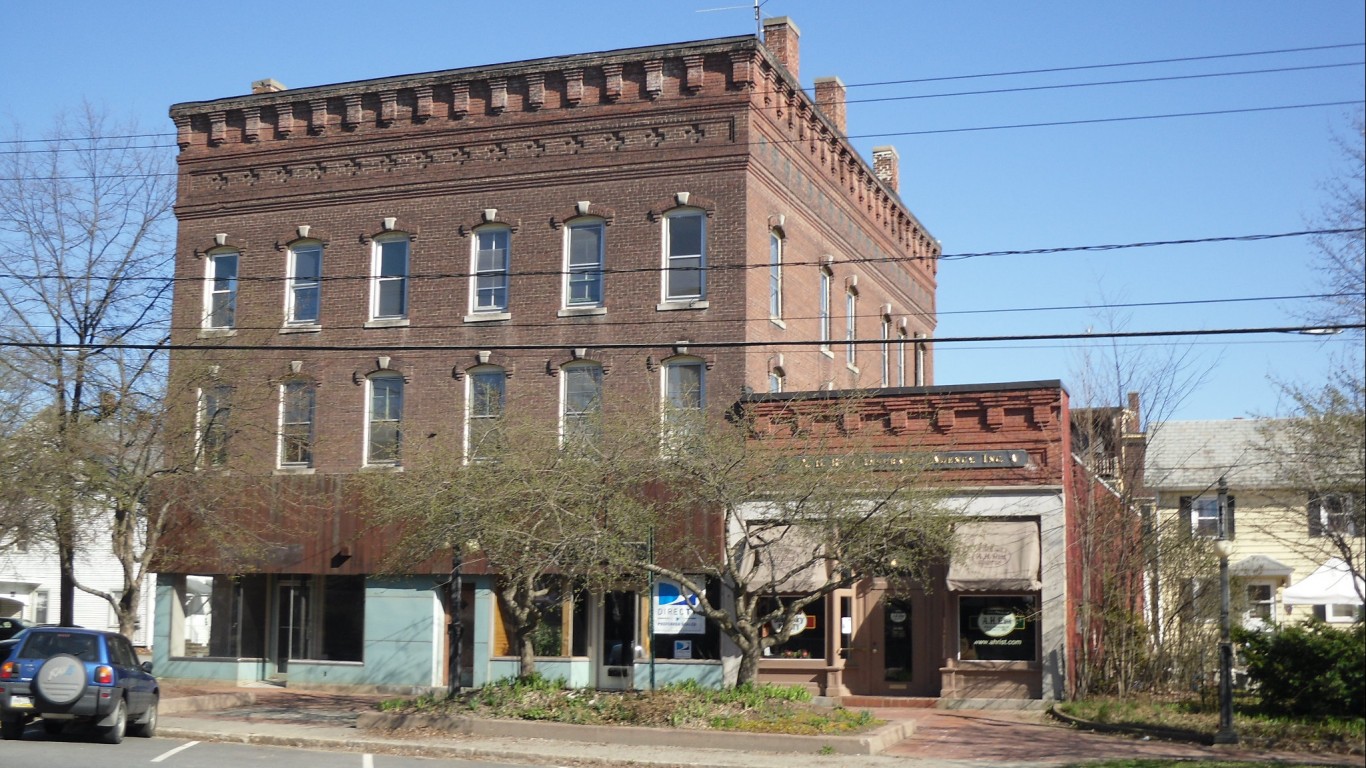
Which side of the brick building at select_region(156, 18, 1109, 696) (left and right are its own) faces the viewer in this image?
front

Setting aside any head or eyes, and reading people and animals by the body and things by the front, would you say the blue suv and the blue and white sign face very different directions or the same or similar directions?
very different directions

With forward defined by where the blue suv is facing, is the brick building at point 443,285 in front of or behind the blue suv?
in front

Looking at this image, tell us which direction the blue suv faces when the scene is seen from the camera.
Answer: facing away from the viewer and to the right of the viewer

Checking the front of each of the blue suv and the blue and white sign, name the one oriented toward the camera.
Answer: the blue and white sign

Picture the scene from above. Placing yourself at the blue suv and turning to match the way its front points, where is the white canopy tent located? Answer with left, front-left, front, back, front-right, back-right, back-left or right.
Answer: front-right

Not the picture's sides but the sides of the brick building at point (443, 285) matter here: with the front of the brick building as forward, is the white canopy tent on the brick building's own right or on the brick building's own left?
on the brick building's own left

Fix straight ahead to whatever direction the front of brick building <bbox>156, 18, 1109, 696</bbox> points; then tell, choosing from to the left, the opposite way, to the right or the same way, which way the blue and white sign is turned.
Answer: the same way

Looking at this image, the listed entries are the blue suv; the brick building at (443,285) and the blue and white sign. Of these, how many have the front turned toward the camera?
2

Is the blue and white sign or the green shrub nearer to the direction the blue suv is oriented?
the blue and white sign

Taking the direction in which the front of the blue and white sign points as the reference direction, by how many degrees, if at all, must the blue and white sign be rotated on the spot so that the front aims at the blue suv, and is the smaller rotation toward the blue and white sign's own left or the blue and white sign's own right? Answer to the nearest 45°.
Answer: approximately 45° to the blue and white sign's own right

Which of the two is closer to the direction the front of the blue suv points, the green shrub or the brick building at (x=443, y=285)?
the brick building

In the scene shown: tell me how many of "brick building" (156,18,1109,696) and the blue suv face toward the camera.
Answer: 1

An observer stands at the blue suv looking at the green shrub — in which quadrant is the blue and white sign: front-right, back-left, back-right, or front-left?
front-left
